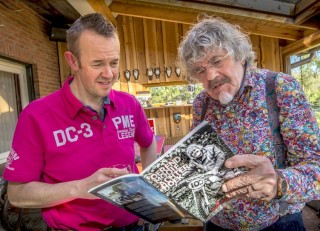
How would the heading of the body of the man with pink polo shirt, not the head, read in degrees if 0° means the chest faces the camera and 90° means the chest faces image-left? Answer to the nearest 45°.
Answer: approximately 315°

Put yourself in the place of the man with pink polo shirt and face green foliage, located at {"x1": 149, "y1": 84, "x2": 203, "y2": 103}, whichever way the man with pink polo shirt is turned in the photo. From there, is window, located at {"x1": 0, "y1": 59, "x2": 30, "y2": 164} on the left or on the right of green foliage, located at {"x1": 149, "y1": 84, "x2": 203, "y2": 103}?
left

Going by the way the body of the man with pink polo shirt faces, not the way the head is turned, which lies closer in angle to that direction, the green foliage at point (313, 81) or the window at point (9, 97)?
the green foliage

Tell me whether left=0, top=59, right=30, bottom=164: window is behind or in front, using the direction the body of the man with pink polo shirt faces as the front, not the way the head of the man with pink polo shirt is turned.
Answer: behind

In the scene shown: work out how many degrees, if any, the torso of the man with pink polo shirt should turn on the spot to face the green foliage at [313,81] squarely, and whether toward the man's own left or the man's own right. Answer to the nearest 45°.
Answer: approximately 90° to the man's own left

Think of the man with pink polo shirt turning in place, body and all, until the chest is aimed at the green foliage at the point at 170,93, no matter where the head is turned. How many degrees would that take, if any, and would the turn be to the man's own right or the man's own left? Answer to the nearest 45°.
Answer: approximately 135° to the man's own left
